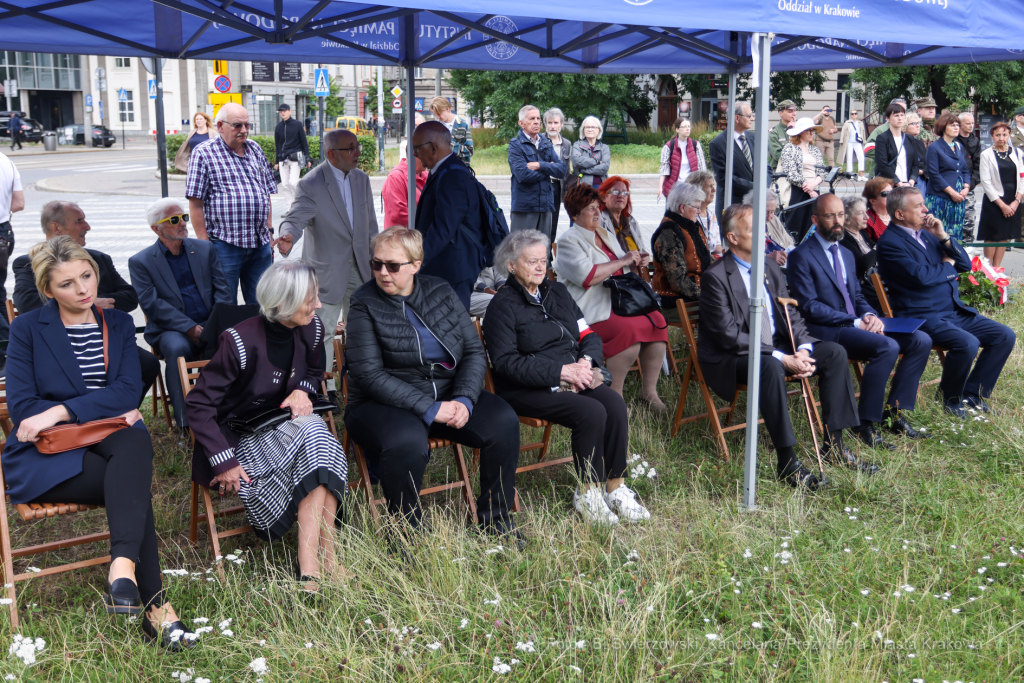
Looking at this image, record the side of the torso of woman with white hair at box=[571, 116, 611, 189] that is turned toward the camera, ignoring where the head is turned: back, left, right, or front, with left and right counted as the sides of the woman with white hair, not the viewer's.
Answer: front

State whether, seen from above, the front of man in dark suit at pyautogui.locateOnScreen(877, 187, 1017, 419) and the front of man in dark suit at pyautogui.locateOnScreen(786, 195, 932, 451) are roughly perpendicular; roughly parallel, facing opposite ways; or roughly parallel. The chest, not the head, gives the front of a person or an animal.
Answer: roughly parallel

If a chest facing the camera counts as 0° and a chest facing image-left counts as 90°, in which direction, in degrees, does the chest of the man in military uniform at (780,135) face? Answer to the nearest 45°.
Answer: approximately 315°

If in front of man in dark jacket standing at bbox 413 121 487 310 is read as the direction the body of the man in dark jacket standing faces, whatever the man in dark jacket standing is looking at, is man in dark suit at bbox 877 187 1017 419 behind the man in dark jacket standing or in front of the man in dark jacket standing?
behind

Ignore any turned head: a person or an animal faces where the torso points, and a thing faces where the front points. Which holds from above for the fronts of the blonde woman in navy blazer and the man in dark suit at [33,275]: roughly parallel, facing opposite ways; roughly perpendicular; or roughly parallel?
roughly parallel

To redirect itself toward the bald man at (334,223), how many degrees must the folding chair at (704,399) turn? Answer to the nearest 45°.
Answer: approximately 135° to its right

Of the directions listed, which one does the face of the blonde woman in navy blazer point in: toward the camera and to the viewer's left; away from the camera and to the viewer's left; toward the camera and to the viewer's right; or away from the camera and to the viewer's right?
toward the camera and to the viewer's right

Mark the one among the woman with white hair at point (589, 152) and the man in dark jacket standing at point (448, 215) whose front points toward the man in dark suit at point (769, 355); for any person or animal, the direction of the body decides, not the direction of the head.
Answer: the woman with white hair

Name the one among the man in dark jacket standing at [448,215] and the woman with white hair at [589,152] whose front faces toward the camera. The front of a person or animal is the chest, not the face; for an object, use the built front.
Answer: the woman with white hair

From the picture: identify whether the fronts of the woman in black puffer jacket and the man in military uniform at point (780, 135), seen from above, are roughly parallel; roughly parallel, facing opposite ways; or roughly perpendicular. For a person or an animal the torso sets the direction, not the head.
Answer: roughly parallel

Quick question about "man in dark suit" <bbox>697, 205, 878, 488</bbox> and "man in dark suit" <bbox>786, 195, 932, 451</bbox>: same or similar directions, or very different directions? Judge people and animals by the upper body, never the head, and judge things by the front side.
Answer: same or similar directions

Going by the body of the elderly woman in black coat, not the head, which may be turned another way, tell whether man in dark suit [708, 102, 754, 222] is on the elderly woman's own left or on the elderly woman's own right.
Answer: on the elderly woman's own left
